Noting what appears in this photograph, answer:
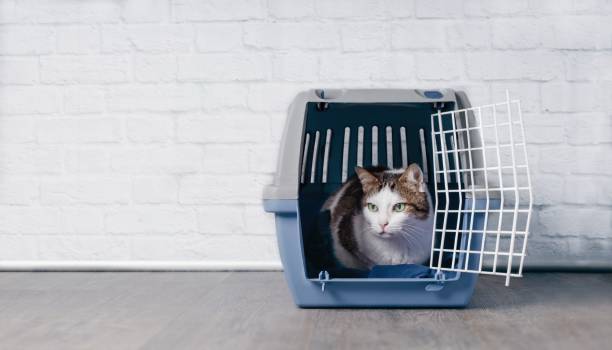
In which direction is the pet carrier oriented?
toward the camera
